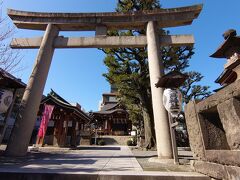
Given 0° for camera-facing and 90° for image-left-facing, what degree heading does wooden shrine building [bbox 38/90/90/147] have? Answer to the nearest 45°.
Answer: approximately 315°

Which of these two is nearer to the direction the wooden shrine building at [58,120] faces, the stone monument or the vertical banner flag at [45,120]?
the stone monument

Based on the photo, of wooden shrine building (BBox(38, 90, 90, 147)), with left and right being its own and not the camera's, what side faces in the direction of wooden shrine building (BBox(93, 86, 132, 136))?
left

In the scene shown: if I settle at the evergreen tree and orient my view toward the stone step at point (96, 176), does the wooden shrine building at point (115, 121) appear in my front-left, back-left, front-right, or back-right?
back-right

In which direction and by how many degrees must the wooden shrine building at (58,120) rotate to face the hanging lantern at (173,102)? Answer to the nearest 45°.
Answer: approximately 45° to its right

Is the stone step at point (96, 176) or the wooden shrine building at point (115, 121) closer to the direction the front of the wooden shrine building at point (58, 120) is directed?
the stone step

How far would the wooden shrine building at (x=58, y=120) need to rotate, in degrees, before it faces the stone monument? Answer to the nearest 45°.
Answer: approximately 45° to its right

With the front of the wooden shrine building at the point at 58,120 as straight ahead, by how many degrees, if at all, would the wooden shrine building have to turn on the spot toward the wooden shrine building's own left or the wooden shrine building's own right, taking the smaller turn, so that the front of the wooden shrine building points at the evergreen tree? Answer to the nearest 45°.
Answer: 0° — it already faces it
